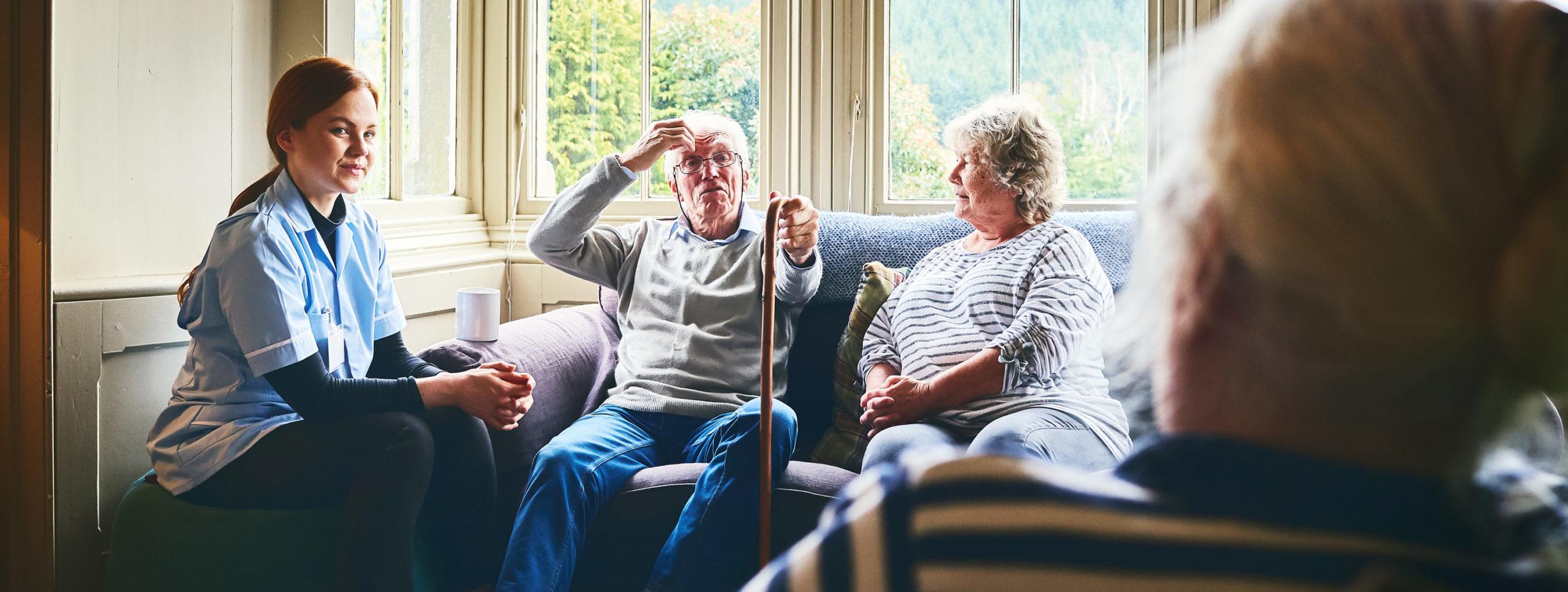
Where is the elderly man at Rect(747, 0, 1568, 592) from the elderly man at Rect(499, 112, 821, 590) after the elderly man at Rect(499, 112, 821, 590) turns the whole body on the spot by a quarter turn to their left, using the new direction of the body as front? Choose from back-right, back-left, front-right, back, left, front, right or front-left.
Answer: right

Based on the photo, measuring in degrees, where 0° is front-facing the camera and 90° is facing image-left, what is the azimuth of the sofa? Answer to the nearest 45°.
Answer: approximately 0°

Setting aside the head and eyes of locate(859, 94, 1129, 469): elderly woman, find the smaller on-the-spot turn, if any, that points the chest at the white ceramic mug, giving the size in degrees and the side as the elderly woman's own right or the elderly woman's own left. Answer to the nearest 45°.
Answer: approximately 45° to the elderly woman's own right

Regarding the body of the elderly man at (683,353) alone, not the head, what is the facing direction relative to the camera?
toward the camera

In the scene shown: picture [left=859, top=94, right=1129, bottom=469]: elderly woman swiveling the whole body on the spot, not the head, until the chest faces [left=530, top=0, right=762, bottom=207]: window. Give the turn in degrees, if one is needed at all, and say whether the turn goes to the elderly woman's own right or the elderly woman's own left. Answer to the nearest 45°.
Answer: approximately 90° to the elderly woman's own right

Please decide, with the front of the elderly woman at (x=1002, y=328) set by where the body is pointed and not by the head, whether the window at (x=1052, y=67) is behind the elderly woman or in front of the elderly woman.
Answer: behind

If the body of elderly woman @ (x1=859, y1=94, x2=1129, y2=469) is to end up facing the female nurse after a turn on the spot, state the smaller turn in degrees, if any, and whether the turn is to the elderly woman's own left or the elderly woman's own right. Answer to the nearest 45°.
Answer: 0° — they already face them

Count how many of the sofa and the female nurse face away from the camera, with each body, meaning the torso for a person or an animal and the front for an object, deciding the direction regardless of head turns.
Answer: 0

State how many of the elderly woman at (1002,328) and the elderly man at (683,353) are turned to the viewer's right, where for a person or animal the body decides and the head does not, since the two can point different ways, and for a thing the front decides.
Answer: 0

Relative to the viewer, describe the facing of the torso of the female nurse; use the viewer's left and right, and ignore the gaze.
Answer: facing the viewer and to the right of the viewer
